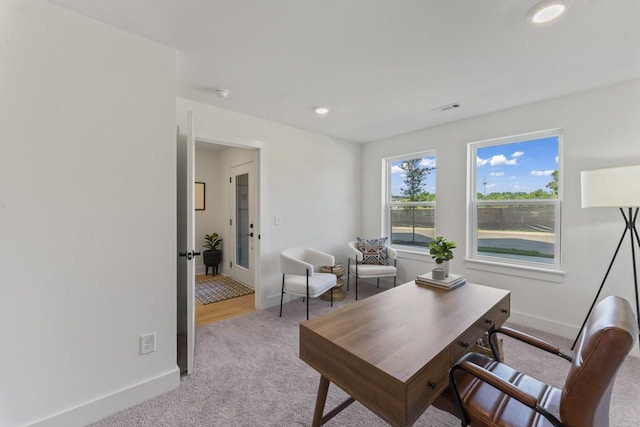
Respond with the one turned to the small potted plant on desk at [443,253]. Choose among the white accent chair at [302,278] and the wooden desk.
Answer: the white accent chair

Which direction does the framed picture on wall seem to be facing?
toward the camera

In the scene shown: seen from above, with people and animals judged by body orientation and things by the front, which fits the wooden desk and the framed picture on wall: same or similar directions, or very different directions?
same or similar directions

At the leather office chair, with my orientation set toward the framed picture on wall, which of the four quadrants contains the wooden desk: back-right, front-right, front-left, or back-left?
front-left

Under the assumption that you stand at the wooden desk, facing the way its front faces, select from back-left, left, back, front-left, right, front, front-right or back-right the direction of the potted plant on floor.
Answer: back

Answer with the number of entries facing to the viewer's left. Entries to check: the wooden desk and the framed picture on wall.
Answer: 0

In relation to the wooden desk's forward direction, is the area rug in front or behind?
behind

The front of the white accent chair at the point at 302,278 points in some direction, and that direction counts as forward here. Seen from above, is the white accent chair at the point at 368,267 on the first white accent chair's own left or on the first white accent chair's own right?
on the first white accent chair's own left

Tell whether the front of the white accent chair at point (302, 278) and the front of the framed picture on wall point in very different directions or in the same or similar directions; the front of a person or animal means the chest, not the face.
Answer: same or similar directions

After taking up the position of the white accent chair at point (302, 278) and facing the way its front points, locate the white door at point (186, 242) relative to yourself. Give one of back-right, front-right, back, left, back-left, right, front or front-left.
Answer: right

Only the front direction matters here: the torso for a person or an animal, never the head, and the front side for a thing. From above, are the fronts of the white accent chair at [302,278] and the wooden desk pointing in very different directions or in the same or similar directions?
same or similar directions

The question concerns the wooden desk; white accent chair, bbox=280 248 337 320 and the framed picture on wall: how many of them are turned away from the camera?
0

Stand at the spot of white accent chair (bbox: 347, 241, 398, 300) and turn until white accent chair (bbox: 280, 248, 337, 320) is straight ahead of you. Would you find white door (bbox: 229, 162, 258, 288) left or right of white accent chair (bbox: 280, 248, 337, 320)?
right

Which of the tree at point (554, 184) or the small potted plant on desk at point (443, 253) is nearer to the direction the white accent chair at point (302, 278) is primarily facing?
the small potted plant on desk

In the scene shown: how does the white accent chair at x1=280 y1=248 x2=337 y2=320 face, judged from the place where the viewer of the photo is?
facing the viewer and to the right of the viewer

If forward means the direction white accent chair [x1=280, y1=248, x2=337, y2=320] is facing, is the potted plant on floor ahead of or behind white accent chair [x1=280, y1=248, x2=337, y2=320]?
behind
